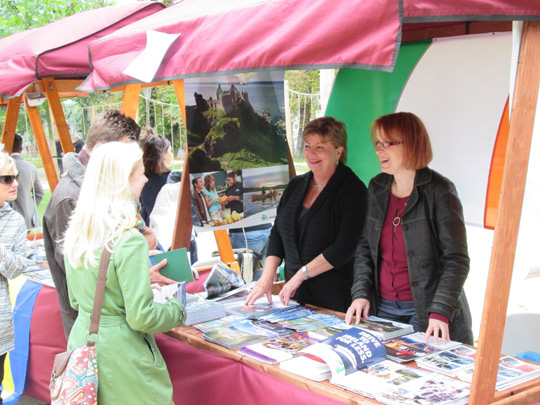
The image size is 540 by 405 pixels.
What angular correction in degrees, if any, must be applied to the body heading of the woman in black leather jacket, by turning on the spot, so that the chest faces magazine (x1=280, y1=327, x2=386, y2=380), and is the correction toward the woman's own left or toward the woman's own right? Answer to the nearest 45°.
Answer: approximately 45° to the woman's own left

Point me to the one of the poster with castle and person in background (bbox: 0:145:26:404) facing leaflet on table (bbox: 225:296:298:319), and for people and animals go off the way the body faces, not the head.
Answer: the poster with castle

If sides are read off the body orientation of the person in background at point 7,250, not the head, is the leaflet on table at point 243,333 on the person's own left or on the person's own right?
on the person's own left

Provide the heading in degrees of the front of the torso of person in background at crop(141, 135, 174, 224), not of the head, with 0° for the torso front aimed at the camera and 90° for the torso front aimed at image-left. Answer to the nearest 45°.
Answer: approximately 225°

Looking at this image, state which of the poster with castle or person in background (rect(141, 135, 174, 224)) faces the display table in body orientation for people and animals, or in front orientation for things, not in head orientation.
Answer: the poster with castle

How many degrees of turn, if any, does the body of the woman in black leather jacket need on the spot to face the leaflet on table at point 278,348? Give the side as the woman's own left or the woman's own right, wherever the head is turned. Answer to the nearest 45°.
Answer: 0° — they already face it

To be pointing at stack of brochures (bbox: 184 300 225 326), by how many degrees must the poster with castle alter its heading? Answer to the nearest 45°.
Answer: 0° — it already faces it

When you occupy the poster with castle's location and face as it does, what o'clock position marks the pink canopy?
The pink canopy is roughly at 12 o'clock from the poster with castle.

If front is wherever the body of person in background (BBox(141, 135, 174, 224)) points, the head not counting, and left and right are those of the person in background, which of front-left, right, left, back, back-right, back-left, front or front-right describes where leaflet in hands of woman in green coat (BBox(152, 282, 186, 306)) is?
back-right

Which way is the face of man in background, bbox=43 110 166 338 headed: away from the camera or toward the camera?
away from the camera
